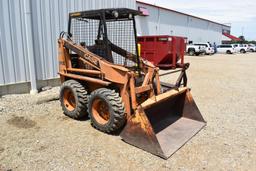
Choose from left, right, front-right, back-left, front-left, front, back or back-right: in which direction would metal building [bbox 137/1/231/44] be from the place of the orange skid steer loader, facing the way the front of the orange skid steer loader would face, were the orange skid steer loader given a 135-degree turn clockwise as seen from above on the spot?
right

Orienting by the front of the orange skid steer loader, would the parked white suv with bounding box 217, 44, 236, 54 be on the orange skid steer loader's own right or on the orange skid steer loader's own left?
on the orange skid steer loader's own left

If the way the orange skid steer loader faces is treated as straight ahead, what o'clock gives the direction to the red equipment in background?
The red equipment in background is roughly at 8 o'clock from the orange skid steer loader.

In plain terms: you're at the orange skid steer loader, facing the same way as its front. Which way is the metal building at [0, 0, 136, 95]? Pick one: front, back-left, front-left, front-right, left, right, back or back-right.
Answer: back

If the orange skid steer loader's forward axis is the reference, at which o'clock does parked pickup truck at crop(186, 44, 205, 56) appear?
The parked pickup truck is roughly at 8 o'clock from the orange skid steer loader.

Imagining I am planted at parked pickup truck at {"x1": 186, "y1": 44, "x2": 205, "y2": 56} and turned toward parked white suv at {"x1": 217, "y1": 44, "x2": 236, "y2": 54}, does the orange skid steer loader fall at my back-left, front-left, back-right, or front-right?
back-right
